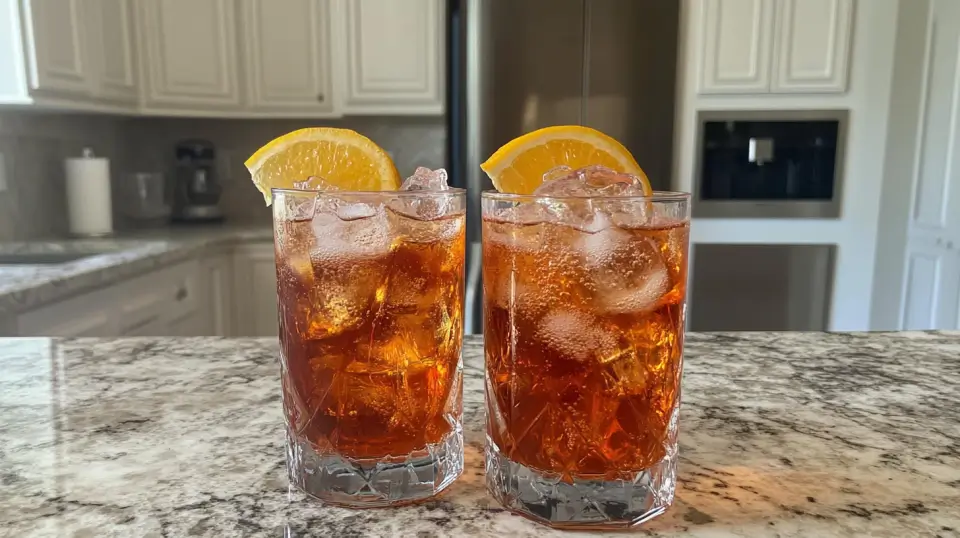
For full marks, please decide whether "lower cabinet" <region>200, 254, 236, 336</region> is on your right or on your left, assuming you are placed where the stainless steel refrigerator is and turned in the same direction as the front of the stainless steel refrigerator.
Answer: on your right

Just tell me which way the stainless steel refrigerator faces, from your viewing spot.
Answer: facing the viewer

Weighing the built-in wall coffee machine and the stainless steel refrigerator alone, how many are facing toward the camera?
2

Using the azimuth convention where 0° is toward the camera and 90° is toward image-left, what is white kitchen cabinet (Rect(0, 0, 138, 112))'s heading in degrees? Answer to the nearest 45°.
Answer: approximately 315°

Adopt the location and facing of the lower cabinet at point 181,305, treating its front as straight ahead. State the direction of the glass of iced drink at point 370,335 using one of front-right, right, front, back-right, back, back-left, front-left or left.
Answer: front-right

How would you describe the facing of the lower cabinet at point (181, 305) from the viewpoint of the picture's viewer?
facing the viewer and to the right of the viewer

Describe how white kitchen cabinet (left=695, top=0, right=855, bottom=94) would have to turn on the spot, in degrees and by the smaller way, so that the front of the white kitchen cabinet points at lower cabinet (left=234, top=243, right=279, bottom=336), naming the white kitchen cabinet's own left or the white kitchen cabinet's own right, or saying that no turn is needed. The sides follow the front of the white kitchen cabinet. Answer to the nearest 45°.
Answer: approximately 45° to the white kitchen cabinet's own right

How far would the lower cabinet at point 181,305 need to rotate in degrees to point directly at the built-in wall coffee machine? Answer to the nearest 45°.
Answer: approximately 45° to its left

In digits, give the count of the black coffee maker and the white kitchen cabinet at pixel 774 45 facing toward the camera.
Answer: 2

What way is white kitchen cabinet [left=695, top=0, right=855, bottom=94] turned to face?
toward the camera

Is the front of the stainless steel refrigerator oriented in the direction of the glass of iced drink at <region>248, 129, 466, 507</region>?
yes

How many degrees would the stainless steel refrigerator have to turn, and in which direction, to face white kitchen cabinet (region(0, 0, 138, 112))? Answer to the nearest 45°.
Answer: approximately 90° to its right

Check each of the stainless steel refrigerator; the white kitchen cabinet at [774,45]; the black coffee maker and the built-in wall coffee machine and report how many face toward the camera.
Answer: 4

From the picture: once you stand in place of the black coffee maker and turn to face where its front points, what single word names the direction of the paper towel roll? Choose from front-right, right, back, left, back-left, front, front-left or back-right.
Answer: front-right
